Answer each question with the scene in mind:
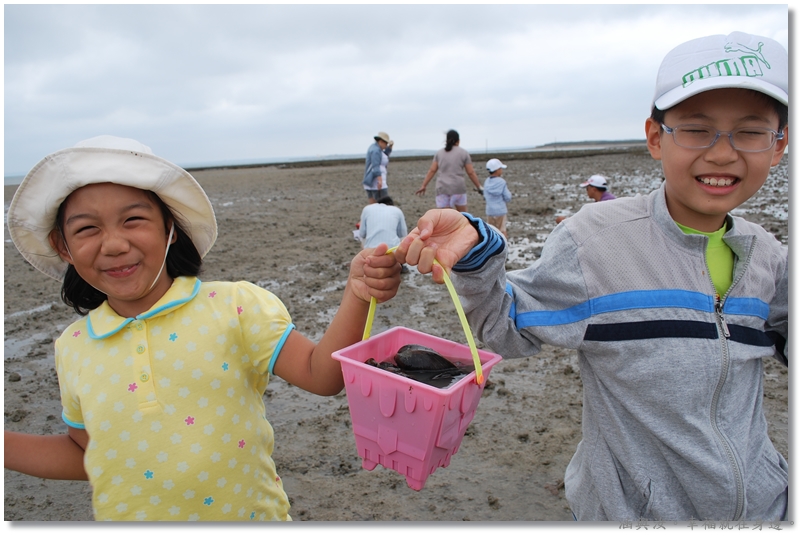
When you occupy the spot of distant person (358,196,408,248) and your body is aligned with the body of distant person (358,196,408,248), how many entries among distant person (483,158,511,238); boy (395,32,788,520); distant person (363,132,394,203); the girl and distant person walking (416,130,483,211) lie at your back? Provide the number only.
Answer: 2

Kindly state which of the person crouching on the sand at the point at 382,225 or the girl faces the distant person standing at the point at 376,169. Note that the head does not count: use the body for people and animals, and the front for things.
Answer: the person crouching on the sand at the point at 382,225

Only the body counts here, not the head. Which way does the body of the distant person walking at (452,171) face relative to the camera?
away from the camera

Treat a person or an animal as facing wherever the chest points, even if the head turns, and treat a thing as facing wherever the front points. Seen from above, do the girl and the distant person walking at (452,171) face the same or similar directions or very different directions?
very different directions

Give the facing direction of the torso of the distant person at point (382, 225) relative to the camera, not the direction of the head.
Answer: away from the camera
